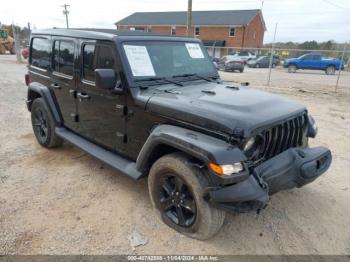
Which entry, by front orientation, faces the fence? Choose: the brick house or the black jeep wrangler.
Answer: the brick house

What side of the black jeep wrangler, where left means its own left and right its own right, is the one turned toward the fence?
left

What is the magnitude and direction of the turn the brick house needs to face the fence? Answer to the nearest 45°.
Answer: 0° — it already faces it

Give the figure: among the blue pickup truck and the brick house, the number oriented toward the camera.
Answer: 1

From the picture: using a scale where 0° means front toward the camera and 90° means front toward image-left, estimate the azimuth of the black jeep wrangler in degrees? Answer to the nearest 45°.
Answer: approximately 315°

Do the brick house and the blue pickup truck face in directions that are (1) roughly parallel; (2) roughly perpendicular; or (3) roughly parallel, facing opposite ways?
roughly perpendicular
